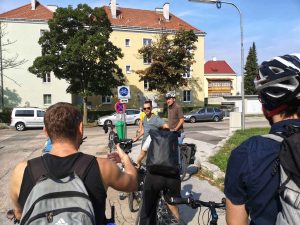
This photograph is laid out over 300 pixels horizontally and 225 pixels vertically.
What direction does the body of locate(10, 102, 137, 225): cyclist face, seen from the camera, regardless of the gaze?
away from the camera

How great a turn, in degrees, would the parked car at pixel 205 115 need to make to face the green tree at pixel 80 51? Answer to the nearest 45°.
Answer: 0° — it already faces it

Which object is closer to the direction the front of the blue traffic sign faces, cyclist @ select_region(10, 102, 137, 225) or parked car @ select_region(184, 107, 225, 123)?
the cyclist

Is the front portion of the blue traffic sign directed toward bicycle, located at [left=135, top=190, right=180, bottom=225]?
yes

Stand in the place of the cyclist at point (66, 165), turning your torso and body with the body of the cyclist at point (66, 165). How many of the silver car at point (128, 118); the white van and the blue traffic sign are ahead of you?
3

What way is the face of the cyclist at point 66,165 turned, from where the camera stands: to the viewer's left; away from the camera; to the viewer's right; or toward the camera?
away from the camera

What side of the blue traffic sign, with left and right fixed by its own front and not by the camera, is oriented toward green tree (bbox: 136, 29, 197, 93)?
back

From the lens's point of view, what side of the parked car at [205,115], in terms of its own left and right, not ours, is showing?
left
